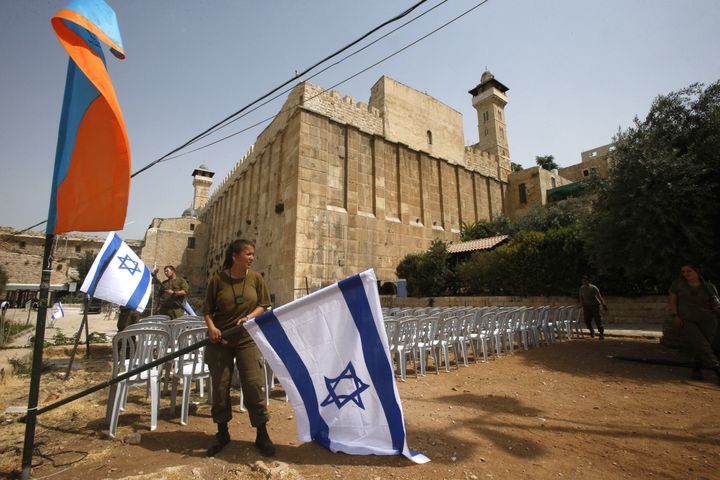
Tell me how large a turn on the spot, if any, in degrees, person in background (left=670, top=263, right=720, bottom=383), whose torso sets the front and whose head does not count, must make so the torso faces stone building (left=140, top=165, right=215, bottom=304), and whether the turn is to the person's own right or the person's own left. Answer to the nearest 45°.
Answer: approximately 90° to the person's own right

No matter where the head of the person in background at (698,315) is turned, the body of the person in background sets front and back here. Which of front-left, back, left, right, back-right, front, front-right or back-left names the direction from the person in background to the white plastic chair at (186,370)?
front-right

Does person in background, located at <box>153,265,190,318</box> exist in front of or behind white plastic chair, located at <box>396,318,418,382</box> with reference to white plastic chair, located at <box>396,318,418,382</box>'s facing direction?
in front

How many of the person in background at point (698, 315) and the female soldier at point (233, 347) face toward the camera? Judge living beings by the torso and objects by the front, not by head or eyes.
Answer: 2

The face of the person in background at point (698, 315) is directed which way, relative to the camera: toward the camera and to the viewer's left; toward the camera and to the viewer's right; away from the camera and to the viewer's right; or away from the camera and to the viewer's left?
toward the camera and to the viewer's left

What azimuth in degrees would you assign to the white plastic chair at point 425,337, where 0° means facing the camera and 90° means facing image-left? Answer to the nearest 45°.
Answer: approximately 135°

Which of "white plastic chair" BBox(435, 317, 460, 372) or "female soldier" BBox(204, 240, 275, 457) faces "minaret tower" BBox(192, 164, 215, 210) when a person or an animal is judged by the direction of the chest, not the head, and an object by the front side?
the white plastic chair

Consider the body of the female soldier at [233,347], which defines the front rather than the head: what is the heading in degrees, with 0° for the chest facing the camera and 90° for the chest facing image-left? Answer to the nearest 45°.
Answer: approximately 0°

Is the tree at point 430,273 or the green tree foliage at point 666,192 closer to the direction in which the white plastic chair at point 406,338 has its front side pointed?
the tree

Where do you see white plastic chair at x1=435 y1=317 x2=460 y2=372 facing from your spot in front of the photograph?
facing away from the viewer and to the left of the viewer
